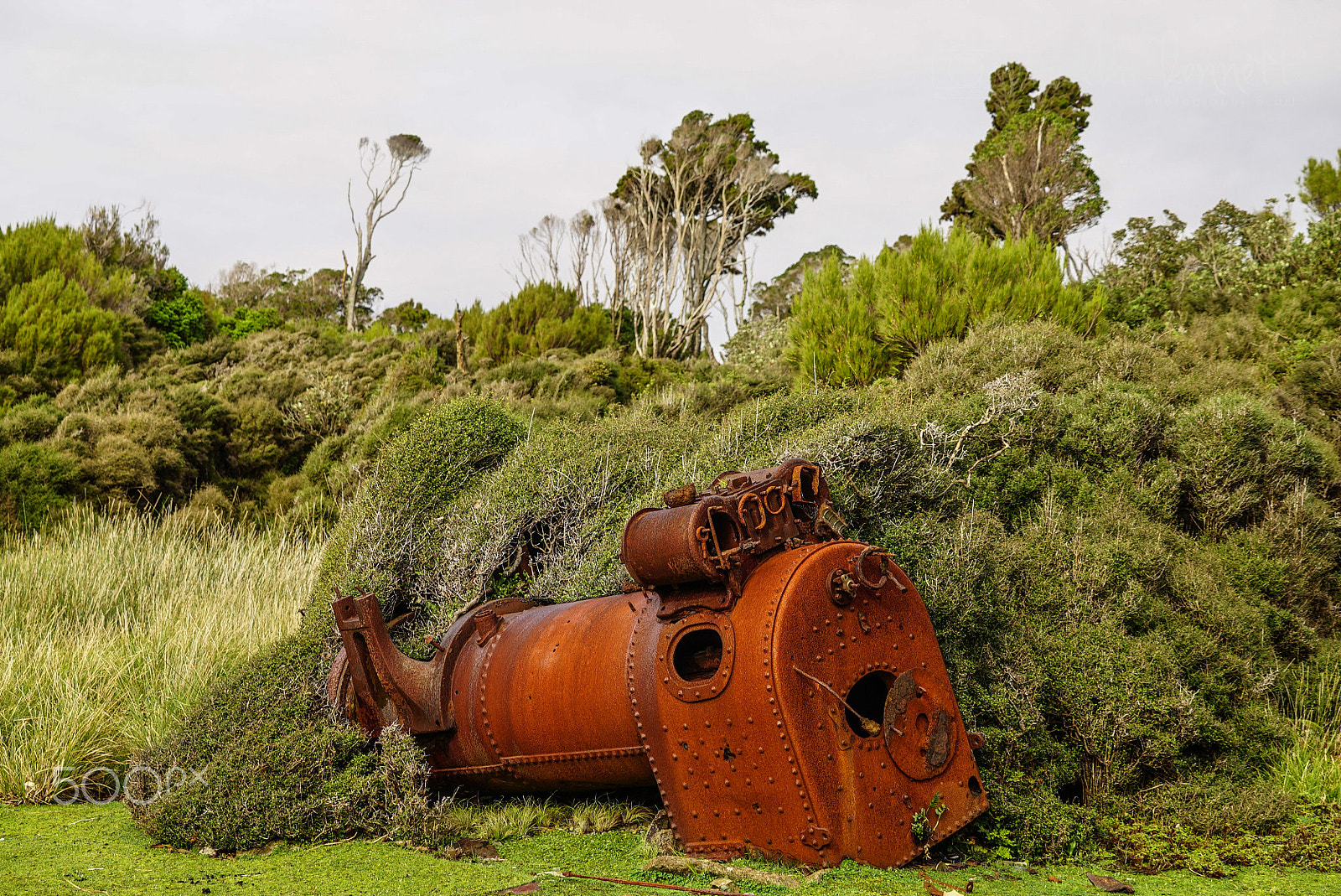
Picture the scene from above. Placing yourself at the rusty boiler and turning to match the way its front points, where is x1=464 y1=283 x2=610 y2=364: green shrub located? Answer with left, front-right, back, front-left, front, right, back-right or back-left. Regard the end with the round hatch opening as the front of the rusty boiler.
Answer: back-left

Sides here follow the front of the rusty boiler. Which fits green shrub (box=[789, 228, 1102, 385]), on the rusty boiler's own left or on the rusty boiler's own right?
on the rusty boiler's own left

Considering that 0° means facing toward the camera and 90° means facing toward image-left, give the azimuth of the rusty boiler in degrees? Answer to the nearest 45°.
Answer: approximately 315°

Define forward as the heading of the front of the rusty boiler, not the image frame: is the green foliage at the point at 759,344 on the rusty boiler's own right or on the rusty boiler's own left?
on the rusty boiler's own left

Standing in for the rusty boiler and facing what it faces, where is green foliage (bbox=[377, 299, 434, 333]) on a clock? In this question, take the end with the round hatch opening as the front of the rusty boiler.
The green foliage is roughly at 7 o'clock from the rusty boiler.

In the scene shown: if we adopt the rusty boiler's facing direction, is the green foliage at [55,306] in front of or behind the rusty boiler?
behind

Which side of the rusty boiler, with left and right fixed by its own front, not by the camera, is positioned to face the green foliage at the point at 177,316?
back

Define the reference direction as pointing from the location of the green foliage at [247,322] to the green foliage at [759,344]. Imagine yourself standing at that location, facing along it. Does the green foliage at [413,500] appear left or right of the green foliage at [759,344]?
right

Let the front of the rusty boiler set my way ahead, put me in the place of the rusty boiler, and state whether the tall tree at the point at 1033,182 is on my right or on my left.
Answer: on my left
